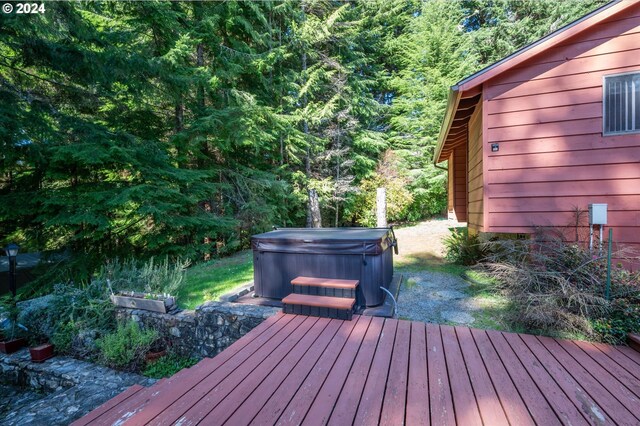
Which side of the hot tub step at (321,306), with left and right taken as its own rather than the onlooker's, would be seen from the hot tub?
back

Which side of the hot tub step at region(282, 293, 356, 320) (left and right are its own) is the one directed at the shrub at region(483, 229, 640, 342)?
left

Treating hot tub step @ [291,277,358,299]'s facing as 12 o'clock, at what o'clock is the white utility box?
The white utility box is roughly at 9 o'clock from the hot tub step.

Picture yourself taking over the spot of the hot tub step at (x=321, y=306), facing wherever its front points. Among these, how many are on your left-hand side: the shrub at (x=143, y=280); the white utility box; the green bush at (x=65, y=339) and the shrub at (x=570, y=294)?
2

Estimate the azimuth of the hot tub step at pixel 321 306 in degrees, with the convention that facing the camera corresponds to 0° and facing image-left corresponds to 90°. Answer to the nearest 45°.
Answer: approximately 0°

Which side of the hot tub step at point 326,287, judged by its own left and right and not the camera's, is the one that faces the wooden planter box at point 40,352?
right

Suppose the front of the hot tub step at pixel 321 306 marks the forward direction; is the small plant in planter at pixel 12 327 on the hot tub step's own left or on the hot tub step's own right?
on the hot tub step's own right

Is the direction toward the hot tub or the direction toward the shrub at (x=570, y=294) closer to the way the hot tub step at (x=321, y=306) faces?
the shrub
